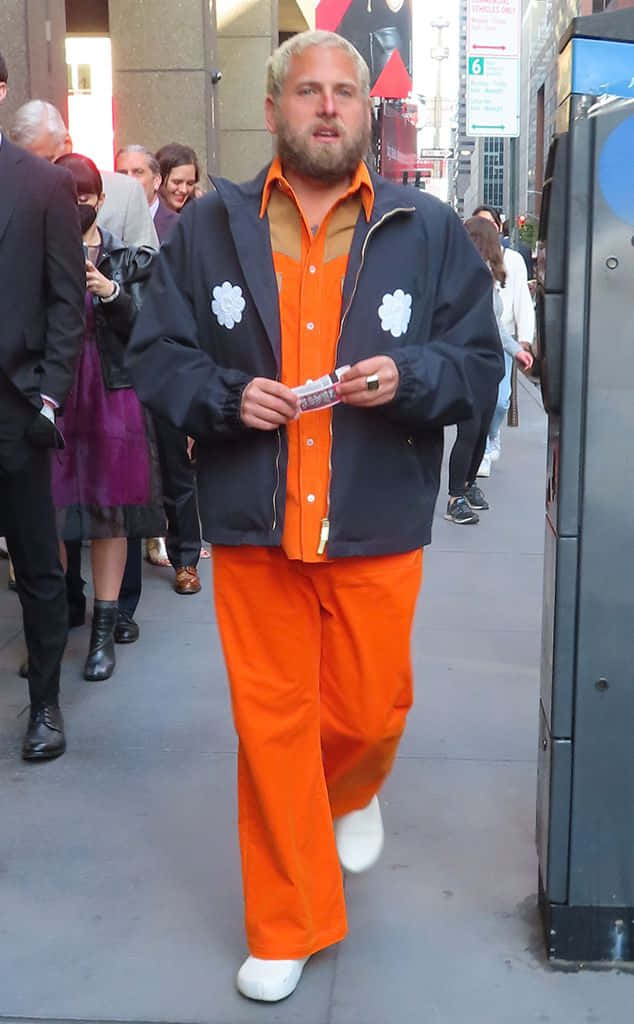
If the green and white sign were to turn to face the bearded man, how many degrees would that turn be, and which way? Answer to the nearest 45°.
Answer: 0° — it already faces them

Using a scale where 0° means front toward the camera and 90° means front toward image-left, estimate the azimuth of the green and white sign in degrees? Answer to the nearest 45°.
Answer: approximately 0°

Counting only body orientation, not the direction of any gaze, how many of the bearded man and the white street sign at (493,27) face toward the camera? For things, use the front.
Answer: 2

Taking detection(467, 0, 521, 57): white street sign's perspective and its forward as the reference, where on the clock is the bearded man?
The bearded man is roughly at 12 o'clock from the white street sign.

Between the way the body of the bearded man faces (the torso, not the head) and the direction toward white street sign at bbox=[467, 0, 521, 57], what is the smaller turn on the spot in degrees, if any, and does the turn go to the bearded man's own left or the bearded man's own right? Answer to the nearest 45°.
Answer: approximately 180°

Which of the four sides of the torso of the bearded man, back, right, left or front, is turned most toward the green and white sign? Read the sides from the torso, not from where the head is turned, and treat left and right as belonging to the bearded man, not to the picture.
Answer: back

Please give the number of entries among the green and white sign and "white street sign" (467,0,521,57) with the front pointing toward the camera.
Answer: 2

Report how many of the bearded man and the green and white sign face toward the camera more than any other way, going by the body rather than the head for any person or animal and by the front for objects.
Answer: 2

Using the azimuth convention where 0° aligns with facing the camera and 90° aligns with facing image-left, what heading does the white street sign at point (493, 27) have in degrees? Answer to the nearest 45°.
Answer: approximately 0°

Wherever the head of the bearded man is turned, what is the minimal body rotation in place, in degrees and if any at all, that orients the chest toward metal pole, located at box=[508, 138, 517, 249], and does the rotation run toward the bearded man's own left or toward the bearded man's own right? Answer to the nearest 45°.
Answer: approximately 180°
